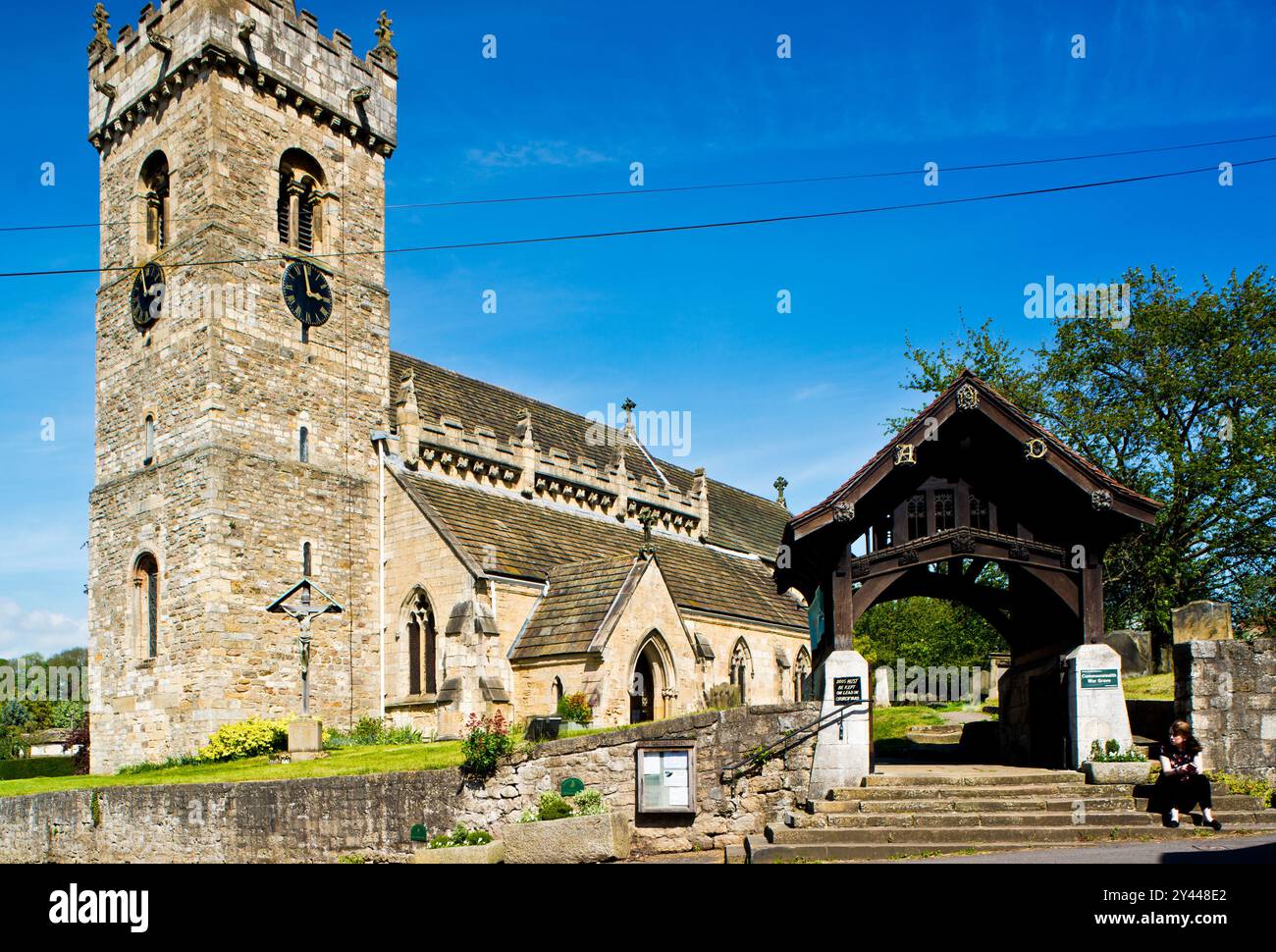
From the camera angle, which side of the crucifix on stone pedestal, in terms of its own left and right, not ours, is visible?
front

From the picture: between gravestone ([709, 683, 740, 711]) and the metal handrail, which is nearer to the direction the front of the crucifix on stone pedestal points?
the metal handrail

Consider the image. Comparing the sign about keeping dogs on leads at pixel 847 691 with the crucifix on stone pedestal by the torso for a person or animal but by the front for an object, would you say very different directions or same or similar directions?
same or similar directions

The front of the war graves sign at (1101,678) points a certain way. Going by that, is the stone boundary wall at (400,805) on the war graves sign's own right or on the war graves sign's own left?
on the war graves sign's own right

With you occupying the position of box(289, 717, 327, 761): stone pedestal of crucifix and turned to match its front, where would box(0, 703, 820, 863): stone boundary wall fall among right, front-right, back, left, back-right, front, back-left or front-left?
front

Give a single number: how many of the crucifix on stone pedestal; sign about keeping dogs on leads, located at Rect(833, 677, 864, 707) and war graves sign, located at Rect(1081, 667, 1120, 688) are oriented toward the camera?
3

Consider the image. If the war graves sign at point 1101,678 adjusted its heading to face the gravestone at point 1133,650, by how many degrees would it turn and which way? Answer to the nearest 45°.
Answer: approximately 180°

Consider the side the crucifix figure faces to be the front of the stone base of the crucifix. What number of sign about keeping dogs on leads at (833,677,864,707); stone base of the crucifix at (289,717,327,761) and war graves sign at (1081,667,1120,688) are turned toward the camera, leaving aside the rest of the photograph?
3

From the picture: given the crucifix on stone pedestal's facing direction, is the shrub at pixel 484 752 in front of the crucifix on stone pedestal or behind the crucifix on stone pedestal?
in front

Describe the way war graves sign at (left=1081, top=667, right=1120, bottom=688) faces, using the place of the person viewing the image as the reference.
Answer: facing the viewer

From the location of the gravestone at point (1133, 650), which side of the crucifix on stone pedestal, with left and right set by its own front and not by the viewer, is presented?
left

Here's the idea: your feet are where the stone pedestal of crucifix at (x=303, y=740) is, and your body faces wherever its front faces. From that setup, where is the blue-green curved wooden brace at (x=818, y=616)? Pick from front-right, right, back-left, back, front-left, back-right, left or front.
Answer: front-left
